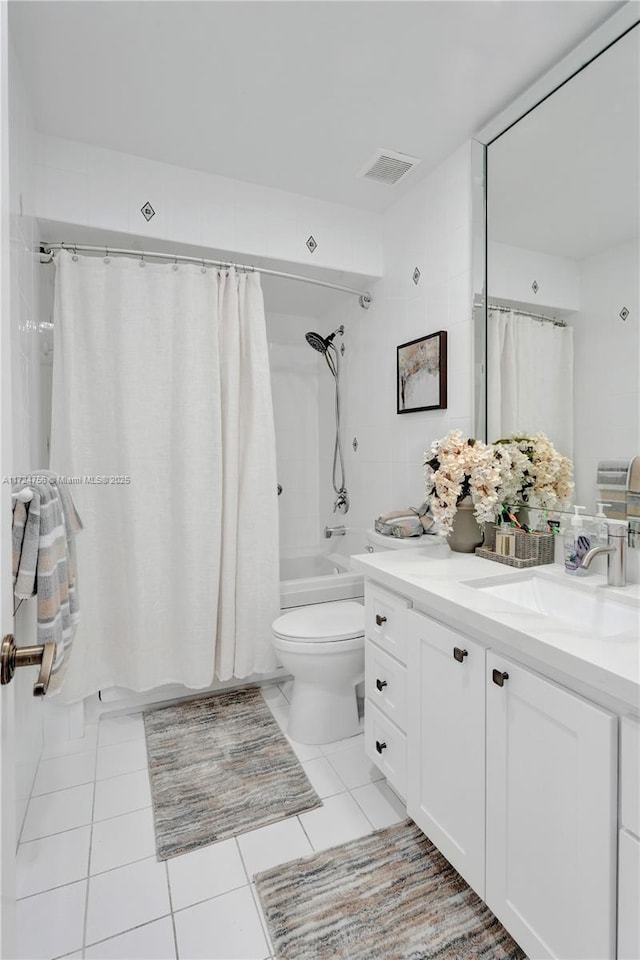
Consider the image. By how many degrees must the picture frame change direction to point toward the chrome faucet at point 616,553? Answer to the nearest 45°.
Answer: approximately 90° to its left

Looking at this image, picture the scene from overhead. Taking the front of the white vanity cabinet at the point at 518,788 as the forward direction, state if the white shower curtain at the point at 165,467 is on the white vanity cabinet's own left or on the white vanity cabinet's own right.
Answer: on the white vanity cabinet's own right

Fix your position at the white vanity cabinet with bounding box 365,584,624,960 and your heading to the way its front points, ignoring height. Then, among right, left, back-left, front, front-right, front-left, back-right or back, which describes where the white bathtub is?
right

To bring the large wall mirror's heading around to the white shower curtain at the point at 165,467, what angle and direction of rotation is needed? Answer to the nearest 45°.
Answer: approximately 45° to its right

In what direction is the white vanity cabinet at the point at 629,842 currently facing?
to the viewer's left

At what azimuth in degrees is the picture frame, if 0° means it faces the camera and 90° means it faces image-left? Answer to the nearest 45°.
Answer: approximately 45°

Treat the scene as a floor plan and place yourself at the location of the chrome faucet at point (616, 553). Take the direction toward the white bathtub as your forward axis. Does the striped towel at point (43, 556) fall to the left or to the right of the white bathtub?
left
